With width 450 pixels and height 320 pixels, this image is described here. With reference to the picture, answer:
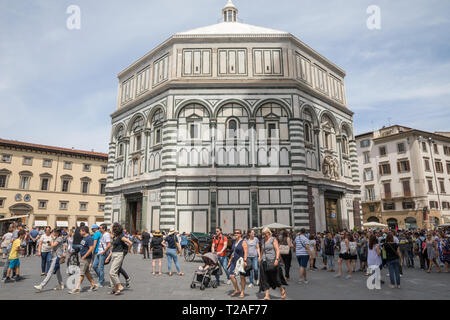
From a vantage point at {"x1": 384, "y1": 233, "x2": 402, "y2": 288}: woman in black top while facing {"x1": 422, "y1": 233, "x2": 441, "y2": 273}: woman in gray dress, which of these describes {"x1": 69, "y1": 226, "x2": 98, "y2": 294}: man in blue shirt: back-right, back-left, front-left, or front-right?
back-left

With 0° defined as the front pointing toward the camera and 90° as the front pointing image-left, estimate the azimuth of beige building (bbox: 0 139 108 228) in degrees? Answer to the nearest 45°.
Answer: approximately 315°

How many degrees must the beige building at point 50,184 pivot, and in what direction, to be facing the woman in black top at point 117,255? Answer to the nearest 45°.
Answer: approximately 45° to its right

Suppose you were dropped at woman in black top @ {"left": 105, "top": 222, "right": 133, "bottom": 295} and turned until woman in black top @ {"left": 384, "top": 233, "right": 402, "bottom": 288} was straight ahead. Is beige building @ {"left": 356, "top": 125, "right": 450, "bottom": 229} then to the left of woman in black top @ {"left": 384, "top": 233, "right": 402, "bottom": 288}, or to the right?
left

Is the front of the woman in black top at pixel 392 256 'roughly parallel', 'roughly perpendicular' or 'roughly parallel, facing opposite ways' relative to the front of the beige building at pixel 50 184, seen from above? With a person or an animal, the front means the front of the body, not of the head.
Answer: roughly perpendicular
